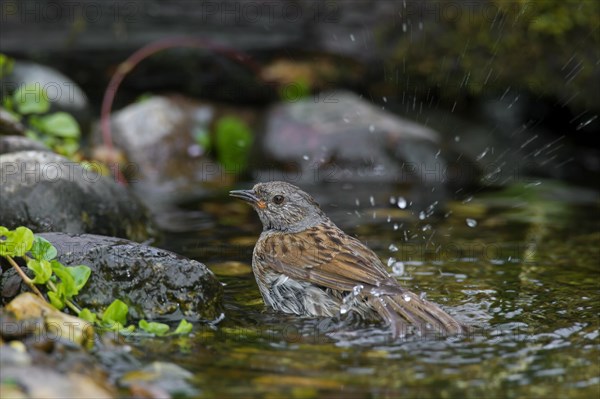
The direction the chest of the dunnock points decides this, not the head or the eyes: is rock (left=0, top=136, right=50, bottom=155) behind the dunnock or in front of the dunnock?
in front

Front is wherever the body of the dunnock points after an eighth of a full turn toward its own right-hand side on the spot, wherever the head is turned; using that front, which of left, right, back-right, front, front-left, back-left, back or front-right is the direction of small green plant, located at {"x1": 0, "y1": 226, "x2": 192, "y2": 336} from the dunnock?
left

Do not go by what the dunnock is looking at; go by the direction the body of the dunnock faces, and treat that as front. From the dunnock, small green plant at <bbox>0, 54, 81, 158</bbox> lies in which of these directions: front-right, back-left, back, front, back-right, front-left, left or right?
front-right

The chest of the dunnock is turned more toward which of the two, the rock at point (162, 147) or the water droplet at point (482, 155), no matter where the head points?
the rock

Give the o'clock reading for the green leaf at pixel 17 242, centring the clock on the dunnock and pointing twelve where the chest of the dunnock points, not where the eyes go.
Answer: The green leaf is roughly at 11 o'clock from the dunnock.

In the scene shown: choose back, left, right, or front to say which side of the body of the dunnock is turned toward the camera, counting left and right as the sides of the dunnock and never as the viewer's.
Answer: left

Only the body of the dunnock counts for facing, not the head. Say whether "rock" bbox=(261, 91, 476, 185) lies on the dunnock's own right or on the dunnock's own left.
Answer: on the dunnock's own right

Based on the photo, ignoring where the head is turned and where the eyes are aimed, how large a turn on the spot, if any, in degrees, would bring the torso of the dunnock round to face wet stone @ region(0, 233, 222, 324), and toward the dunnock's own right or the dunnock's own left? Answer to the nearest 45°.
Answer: approximately 45° to the dunnock's own left

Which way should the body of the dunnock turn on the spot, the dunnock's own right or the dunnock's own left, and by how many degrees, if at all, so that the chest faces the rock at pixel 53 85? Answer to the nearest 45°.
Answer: approximately 45° to the dunnock's own right
